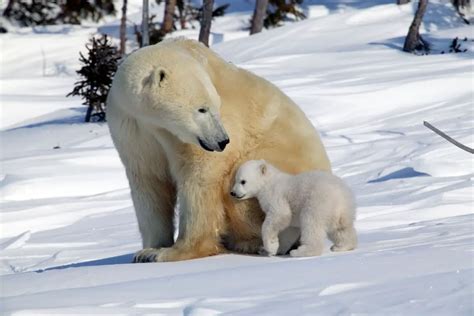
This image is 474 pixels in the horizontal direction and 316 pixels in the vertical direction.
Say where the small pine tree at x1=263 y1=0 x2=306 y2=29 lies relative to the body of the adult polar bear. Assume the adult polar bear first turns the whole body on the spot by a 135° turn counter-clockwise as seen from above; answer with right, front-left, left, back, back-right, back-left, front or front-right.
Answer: left

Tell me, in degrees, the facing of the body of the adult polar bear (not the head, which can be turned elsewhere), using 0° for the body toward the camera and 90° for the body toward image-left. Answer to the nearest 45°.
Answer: approximately 45°

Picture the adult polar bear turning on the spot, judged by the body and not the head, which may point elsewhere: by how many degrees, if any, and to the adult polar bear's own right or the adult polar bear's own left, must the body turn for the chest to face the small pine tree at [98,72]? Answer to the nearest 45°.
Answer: approximately 135° to the adult polar bear's own right
